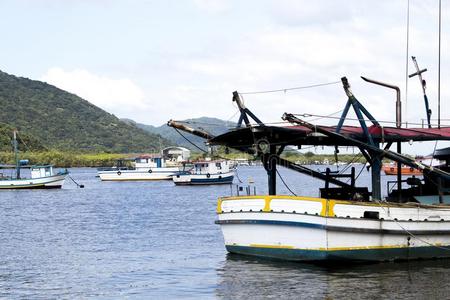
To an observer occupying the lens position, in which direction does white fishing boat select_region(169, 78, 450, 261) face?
facing away from the viewer and to the right of the viewer
